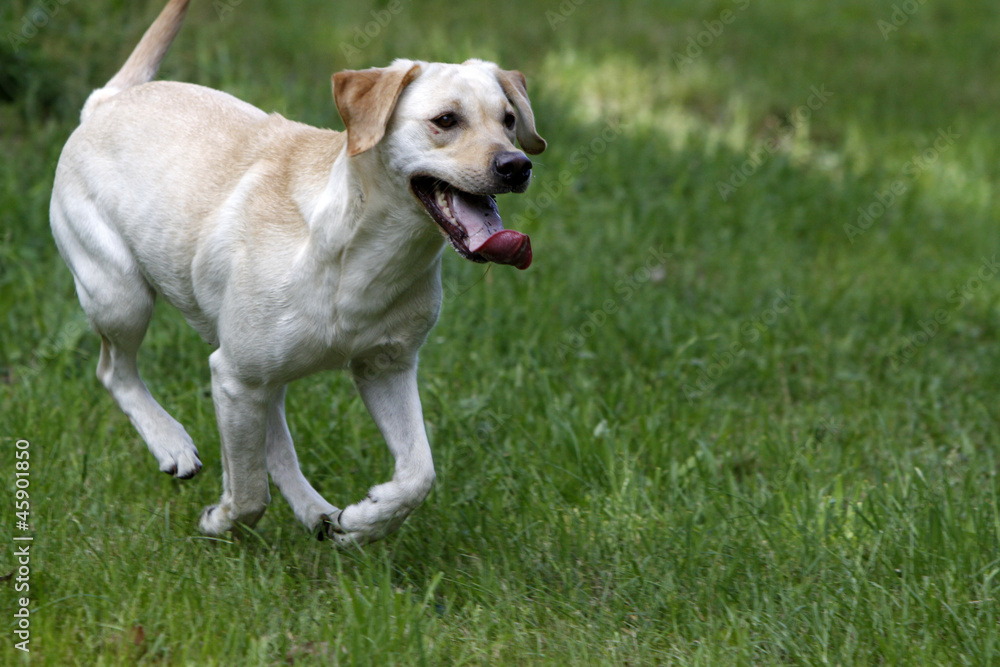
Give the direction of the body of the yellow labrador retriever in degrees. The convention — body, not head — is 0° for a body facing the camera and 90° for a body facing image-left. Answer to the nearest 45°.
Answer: approximately 315°
